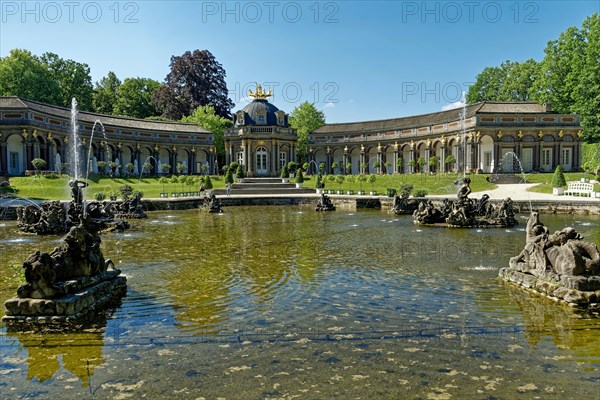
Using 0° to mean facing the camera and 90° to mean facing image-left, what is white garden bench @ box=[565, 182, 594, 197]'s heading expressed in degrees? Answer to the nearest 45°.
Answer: approximately 0°

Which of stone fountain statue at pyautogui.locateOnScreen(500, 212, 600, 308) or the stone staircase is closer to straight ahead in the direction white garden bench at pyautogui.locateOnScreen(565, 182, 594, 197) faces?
the stone fountain statue

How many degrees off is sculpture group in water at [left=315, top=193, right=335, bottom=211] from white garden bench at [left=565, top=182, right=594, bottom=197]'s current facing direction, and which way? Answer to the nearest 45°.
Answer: approximately 45° to its right

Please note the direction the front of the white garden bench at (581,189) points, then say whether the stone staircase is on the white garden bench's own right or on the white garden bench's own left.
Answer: on the white garden bench's own right

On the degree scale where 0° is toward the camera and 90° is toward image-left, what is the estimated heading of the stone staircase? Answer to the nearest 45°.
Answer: approximately 0°

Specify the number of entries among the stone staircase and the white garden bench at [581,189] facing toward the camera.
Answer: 2

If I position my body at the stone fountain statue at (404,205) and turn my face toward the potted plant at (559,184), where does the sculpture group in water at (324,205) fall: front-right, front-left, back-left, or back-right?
back-left

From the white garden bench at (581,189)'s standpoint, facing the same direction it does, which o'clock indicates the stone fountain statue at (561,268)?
The stone fountain statue is roughly at 12 o'clock from the white garden bench.

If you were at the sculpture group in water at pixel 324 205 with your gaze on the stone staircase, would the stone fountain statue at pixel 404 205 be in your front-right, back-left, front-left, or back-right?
back-right

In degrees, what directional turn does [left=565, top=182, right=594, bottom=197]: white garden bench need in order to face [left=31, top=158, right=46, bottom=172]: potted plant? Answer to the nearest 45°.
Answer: approximately 90° to its right
